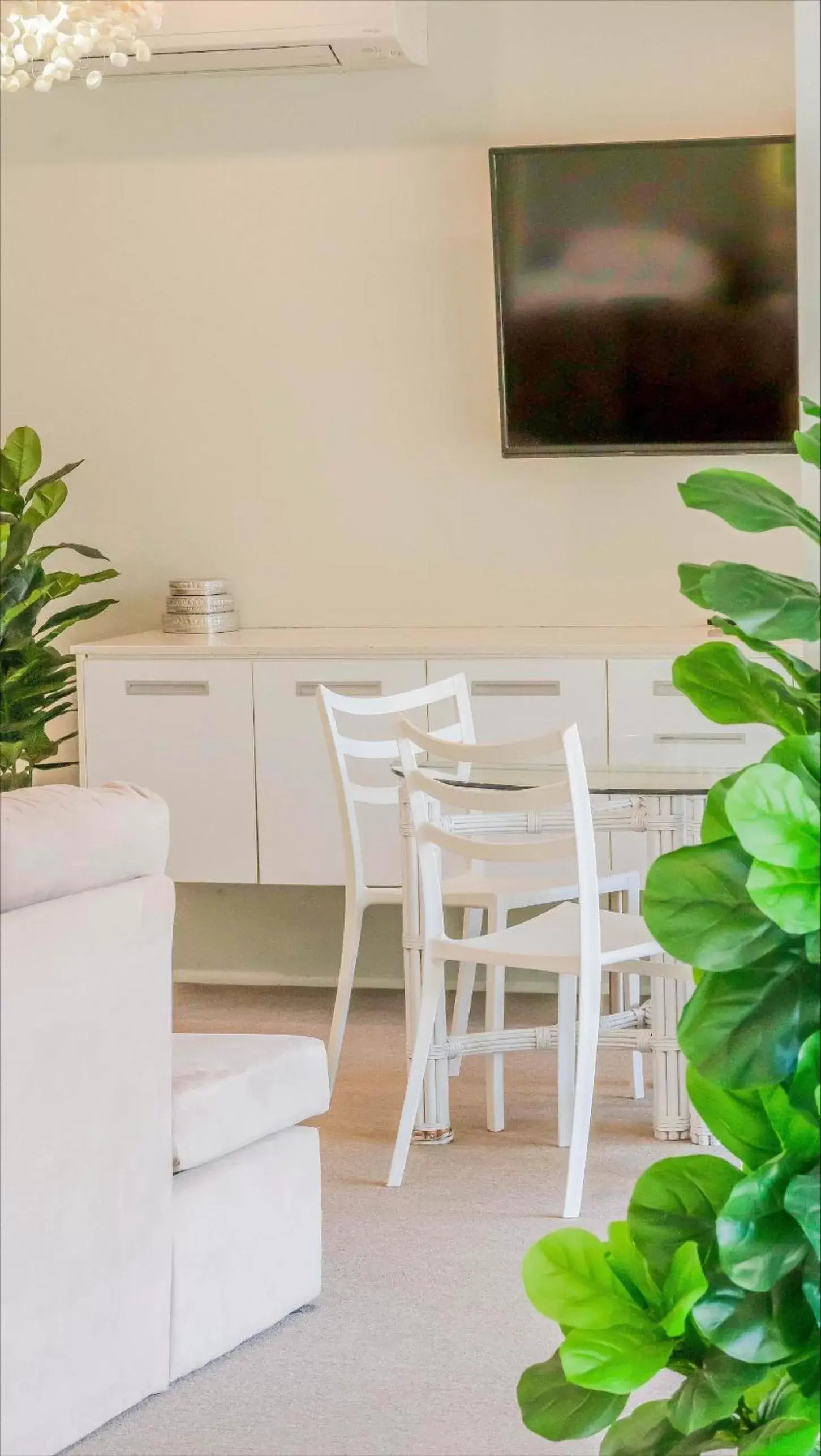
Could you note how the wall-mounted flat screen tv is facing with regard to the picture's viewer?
facing the viewer and to the left of the viewer

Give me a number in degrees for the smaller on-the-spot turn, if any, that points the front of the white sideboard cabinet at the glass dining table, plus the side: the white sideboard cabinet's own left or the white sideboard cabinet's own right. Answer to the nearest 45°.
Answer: approximately 45° to the white sideboard cabinet's own left

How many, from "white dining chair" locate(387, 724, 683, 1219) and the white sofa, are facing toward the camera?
0

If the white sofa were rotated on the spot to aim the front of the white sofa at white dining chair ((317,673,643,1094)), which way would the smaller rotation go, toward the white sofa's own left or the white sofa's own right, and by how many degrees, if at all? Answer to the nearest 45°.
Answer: approximately 45° to the white sofa's own left

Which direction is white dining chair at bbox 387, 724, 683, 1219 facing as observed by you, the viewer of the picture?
facing away from the viewer and to the right of the viewer

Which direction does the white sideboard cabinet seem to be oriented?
toward the camera

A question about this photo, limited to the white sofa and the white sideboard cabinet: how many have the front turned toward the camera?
1

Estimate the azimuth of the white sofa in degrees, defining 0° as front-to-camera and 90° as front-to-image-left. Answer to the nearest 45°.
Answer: approximately 225°

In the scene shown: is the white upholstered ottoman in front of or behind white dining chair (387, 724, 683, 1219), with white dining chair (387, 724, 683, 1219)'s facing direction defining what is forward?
behind

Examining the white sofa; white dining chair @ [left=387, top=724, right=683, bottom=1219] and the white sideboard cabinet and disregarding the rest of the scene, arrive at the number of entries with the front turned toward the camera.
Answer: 1

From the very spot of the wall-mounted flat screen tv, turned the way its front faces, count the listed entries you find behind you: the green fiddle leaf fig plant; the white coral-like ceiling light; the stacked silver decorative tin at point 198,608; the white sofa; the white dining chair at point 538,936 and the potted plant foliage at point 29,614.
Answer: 0

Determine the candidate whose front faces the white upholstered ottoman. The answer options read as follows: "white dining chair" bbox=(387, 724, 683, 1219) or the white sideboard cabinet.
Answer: the white sideboard cabinet

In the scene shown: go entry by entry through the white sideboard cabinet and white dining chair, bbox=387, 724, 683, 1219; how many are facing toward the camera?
1

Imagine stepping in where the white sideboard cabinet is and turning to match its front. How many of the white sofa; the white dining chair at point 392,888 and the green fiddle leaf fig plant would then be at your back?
0

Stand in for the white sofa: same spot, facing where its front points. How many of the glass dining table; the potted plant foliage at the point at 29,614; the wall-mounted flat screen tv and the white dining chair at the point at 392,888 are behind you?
0

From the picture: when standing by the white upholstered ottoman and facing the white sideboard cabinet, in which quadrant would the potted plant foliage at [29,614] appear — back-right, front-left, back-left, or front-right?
front-left
